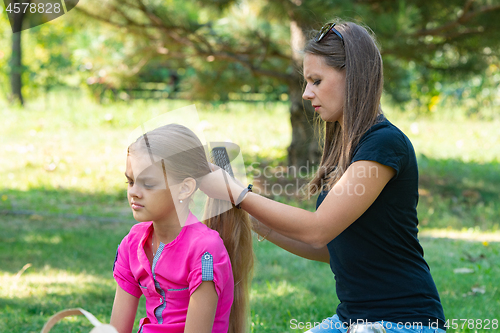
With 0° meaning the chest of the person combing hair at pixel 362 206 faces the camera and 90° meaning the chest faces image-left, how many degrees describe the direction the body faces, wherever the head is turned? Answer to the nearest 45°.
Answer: approximately 90°

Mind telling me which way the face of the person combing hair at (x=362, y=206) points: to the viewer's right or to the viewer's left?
to the viewer's left

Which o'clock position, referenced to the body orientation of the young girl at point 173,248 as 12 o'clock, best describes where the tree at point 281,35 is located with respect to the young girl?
The tree is roughly at 5 o'clock from the young girl.

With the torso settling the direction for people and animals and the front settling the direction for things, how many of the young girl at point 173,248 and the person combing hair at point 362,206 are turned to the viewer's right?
0

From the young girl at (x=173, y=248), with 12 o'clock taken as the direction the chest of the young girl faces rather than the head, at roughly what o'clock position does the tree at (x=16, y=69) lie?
The tree is roughly at 4 o'clock from the young girl.

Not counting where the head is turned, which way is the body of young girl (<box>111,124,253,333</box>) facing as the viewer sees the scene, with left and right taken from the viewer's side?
facing the viewer and to the left of the viewer
